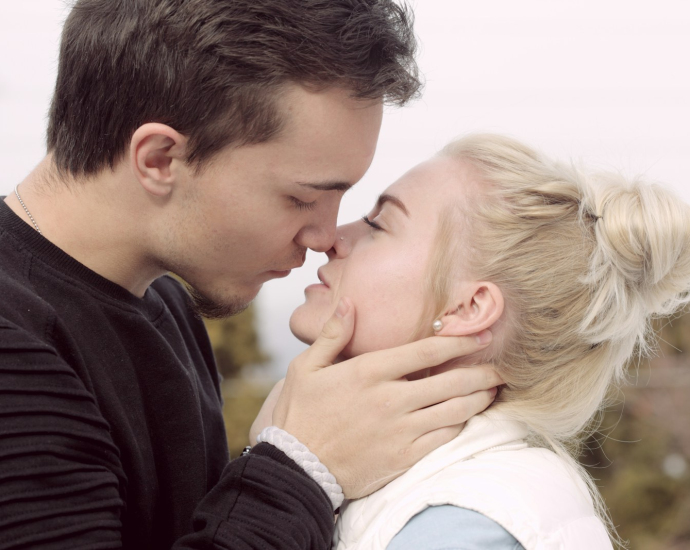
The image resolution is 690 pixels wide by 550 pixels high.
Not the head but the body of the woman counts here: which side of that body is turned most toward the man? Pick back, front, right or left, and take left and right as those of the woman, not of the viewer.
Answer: front

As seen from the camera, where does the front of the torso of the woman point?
to the viewer's left

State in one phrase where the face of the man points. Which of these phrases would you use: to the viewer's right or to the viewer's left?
to the viewer's right

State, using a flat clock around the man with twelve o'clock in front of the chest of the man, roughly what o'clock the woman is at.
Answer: The woman is roughly at 12 o'clock from the man.

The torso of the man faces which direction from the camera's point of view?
to the viewer's right

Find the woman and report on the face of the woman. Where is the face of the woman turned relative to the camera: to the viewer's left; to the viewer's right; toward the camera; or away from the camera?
to the viewer's left

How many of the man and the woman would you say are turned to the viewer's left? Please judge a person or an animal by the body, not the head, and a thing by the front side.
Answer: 1

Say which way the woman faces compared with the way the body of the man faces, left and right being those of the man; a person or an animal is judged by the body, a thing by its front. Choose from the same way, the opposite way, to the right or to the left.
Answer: the opposite way
